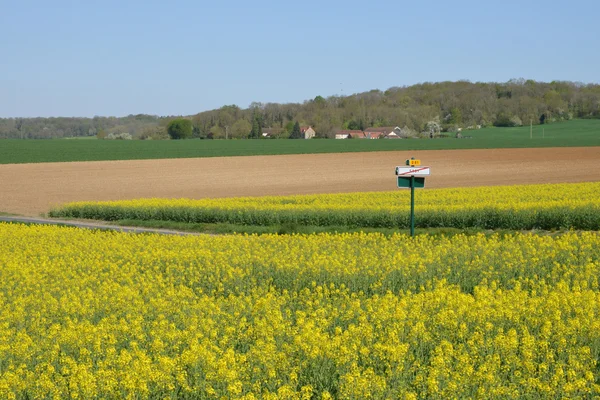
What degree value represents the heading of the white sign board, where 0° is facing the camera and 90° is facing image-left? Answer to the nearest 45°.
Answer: approximately 0°
